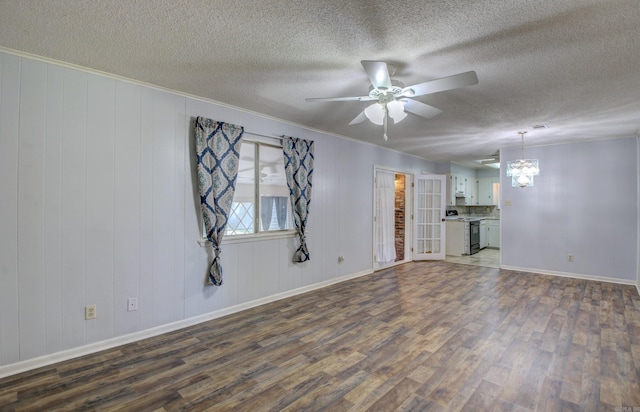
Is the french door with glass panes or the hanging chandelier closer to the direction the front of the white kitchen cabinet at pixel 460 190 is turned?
the hanging chandelier

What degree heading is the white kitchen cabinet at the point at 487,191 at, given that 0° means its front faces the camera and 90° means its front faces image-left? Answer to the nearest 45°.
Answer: approximately 0°

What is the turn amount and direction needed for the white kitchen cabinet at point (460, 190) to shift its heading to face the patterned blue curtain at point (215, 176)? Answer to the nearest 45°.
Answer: approximately 45° to its right

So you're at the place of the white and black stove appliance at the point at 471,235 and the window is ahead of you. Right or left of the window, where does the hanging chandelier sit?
left

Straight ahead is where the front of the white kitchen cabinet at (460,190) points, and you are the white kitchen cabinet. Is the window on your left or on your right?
on your right

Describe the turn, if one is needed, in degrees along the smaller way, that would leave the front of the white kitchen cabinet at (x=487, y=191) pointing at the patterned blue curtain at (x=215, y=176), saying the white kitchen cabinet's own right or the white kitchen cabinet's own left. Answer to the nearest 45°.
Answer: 0° — it already faces it

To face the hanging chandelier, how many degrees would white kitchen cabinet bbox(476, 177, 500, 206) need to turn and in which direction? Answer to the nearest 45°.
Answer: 0° — it already faces it

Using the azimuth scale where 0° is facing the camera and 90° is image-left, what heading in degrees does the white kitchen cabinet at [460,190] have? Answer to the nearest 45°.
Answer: approximately 315°

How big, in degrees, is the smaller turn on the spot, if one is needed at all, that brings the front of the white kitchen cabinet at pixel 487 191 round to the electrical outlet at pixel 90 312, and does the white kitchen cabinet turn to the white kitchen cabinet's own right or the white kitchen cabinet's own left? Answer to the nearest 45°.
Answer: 0° — it already faces it
